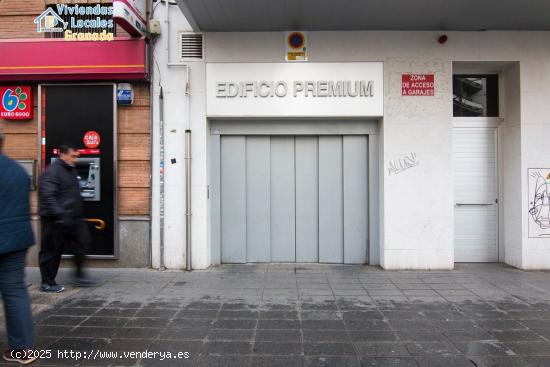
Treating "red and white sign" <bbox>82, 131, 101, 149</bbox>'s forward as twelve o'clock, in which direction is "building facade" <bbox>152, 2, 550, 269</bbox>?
The building facade is roughly at 10 o'clock from the red and white sign.

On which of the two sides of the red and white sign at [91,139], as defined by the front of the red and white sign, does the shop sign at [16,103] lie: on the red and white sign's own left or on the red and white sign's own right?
on the red and white sign's own right

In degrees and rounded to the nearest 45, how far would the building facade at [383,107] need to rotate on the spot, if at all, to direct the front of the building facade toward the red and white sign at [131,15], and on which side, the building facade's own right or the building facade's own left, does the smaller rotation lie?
approximately 90° to the building facade's own right

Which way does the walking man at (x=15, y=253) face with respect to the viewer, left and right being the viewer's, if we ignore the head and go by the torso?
facing away from the viewer and to the left of the viewer
